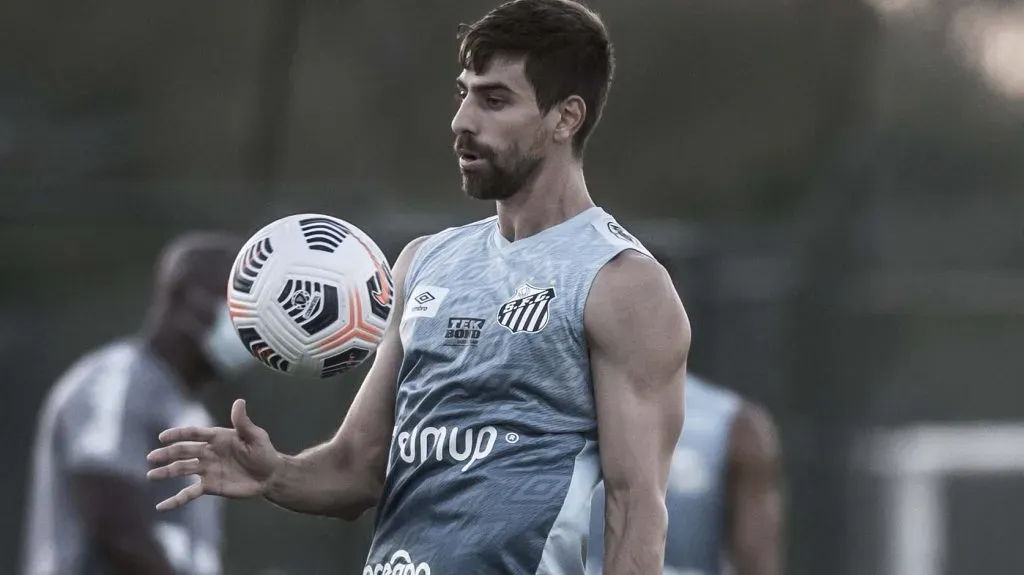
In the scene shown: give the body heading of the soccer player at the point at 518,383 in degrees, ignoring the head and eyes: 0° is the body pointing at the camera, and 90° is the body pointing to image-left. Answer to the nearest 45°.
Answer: approximately 45°

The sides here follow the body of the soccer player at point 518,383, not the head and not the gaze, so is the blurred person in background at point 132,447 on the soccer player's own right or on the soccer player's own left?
on the soccer player's own right

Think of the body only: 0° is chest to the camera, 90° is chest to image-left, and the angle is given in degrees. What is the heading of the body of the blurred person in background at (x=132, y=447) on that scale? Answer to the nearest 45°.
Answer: approximately 270°

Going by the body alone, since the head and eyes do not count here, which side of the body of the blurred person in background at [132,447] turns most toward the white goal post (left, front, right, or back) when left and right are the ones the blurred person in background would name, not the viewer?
front

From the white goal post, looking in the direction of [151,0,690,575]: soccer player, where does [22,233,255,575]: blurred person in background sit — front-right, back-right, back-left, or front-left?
front-right

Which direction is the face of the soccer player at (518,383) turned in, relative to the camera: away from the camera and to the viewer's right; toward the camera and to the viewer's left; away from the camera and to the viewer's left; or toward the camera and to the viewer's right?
toward the camera and to the viewer's left

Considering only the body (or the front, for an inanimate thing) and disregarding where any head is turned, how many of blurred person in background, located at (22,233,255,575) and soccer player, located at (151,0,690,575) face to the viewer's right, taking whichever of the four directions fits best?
1

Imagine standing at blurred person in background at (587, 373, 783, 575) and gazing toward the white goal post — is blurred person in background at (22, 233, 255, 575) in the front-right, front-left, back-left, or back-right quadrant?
back-left
